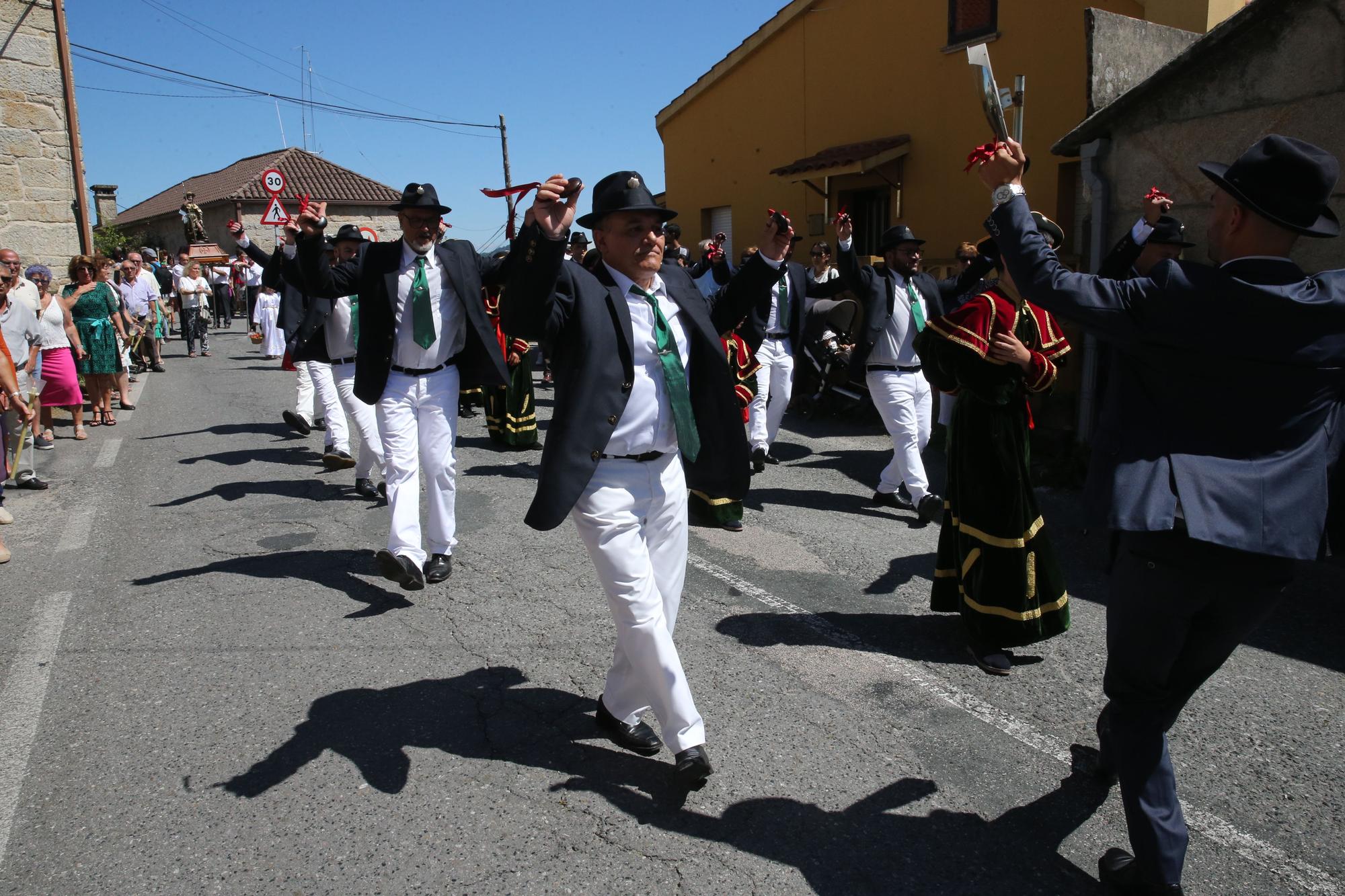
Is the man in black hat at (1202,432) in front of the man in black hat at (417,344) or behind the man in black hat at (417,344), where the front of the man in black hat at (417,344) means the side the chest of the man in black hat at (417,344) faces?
in front

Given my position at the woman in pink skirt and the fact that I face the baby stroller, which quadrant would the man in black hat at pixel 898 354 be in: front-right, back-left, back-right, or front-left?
front-right

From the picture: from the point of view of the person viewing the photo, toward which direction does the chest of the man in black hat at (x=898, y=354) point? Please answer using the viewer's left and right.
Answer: facing the viewer and to the right of the viewer

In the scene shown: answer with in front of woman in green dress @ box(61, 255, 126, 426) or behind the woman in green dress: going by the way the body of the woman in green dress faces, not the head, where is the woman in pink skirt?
in front

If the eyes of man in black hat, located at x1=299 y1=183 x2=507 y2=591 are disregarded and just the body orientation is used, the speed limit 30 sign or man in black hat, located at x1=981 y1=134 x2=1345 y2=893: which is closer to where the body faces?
the man in black hat

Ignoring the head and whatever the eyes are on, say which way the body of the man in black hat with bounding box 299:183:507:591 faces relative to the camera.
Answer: toward the camera

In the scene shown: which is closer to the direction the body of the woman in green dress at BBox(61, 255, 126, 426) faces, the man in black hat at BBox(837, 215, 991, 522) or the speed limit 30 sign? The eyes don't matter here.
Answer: the man in black hat

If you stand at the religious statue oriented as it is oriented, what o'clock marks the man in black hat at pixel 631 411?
The man in black hat is roughly at 12 o'clock from the religious statue.

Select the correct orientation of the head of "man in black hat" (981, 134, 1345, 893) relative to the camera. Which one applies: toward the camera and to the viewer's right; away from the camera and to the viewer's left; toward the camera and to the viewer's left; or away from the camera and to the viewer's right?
away from the camera and to the viewer's left

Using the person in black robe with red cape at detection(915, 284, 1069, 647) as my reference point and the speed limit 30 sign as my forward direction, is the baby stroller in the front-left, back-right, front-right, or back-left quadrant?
front-right

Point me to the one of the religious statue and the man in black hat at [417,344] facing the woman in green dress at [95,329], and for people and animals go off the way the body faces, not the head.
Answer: the religious statue

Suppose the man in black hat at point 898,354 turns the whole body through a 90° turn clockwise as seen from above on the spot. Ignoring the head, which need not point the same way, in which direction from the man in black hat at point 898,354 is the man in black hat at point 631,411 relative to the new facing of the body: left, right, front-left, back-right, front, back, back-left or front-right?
front-left

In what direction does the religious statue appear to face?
toward the camera

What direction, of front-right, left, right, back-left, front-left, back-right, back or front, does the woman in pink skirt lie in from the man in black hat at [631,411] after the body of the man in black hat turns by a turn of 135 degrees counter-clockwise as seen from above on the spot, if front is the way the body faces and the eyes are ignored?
front-left
